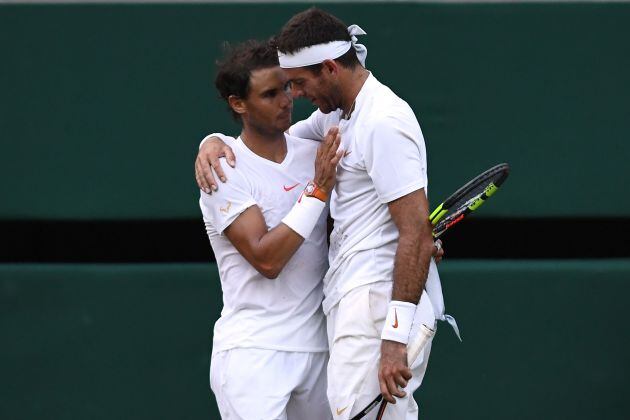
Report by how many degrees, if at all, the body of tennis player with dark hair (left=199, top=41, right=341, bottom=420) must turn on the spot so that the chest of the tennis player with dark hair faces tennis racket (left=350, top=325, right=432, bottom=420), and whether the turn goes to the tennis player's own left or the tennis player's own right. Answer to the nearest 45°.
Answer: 0° — they already face it

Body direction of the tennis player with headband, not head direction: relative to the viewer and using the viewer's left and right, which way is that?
facing to the left of the viewer
